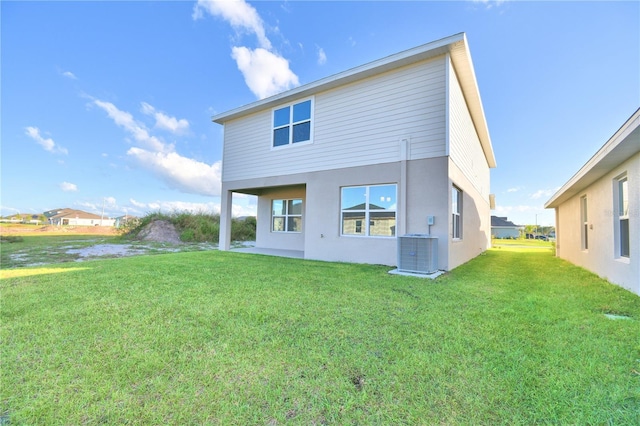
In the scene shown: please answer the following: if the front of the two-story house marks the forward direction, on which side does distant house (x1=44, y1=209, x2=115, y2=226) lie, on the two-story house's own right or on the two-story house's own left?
on the two-story house's own left

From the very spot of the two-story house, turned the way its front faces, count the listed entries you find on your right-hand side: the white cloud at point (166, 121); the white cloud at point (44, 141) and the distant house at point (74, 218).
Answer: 0

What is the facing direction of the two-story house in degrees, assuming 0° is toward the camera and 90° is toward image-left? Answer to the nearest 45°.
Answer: approximately 225°

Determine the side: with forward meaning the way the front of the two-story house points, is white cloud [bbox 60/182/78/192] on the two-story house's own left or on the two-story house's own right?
on the two-story house's own left

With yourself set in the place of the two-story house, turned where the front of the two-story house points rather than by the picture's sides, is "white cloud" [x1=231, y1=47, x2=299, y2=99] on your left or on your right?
on your left

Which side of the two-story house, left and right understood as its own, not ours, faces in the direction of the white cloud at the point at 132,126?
left
